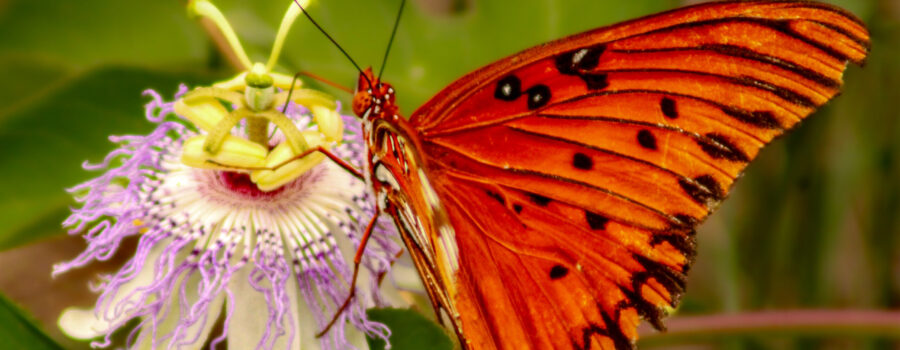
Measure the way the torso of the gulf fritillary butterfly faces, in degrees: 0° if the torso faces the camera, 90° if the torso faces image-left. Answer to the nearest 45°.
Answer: approximately 90°
